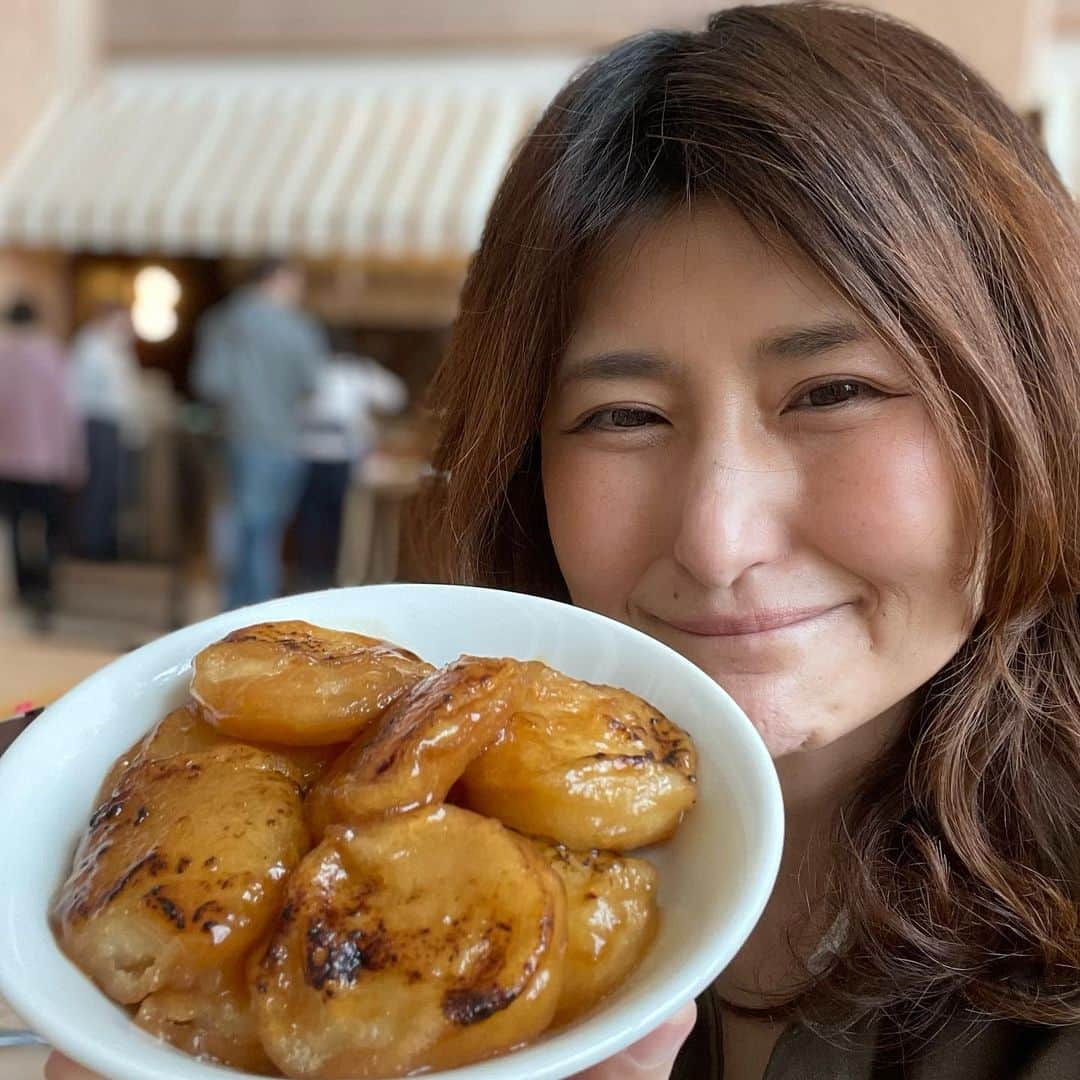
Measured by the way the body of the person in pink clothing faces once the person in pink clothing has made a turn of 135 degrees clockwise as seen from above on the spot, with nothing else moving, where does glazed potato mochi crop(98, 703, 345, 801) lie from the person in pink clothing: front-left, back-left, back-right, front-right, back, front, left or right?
front-right

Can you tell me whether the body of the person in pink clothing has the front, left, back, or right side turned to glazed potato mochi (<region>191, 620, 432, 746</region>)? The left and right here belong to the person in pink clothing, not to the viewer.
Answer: back

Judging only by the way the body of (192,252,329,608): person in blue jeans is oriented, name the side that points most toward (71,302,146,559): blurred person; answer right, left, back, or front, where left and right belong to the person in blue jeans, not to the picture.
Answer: left

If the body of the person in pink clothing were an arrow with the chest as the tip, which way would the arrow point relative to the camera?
away from the camera

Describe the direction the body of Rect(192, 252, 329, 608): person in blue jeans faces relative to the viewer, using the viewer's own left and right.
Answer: facing away from the viewer and to the right of the viewer

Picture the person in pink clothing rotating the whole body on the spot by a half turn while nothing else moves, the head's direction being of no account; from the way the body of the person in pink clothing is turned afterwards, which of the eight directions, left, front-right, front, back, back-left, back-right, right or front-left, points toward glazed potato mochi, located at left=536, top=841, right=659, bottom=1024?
front
